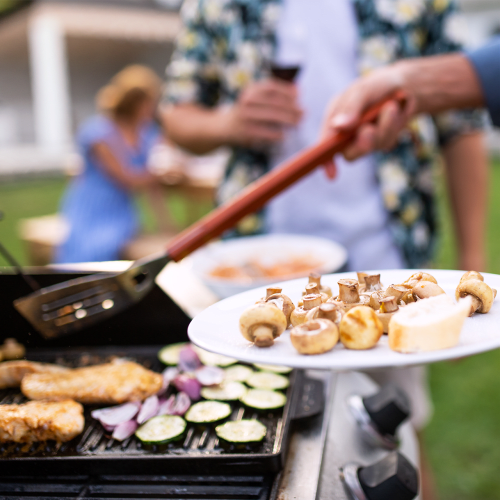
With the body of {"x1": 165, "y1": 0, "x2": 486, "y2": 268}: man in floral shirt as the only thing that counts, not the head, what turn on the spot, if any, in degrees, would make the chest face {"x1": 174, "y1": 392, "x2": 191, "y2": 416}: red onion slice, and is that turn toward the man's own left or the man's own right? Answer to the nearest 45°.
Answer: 0° — they already face it

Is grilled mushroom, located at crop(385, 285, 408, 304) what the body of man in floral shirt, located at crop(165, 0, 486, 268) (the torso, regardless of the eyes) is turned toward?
yes

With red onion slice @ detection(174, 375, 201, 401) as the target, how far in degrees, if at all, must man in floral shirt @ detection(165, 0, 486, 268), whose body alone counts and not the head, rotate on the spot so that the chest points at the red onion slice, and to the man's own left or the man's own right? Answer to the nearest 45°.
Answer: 0° — they already face it

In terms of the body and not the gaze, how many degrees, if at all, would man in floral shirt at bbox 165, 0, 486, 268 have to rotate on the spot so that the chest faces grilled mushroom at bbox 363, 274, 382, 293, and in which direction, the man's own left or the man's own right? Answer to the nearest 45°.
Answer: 0° — they already face it

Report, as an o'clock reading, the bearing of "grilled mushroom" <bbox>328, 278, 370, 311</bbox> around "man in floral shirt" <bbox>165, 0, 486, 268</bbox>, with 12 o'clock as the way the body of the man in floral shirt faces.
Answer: The grilled mushroom is roughly at 12 o'clock from the man in floral shirt.

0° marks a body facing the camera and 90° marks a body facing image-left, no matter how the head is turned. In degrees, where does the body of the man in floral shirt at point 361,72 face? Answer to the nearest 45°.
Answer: approximately 0°

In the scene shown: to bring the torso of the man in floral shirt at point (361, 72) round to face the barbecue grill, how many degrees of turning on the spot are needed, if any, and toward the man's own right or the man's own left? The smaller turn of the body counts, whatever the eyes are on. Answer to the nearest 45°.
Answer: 0° — they already face it

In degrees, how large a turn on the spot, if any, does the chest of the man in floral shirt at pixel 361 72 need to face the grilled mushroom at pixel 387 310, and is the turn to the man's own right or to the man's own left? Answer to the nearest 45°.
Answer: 0° — they already face it

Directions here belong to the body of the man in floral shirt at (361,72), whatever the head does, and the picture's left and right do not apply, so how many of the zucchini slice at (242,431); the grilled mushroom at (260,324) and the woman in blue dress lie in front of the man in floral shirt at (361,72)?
2

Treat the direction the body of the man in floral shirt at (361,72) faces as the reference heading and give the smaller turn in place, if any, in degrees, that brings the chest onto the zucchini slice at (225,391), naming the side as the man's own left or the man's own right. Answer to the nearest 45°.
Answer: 0° — they already face it

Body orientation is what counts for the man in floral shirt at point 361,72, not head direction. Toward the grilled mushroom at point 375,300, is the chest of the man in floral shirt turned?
yes
